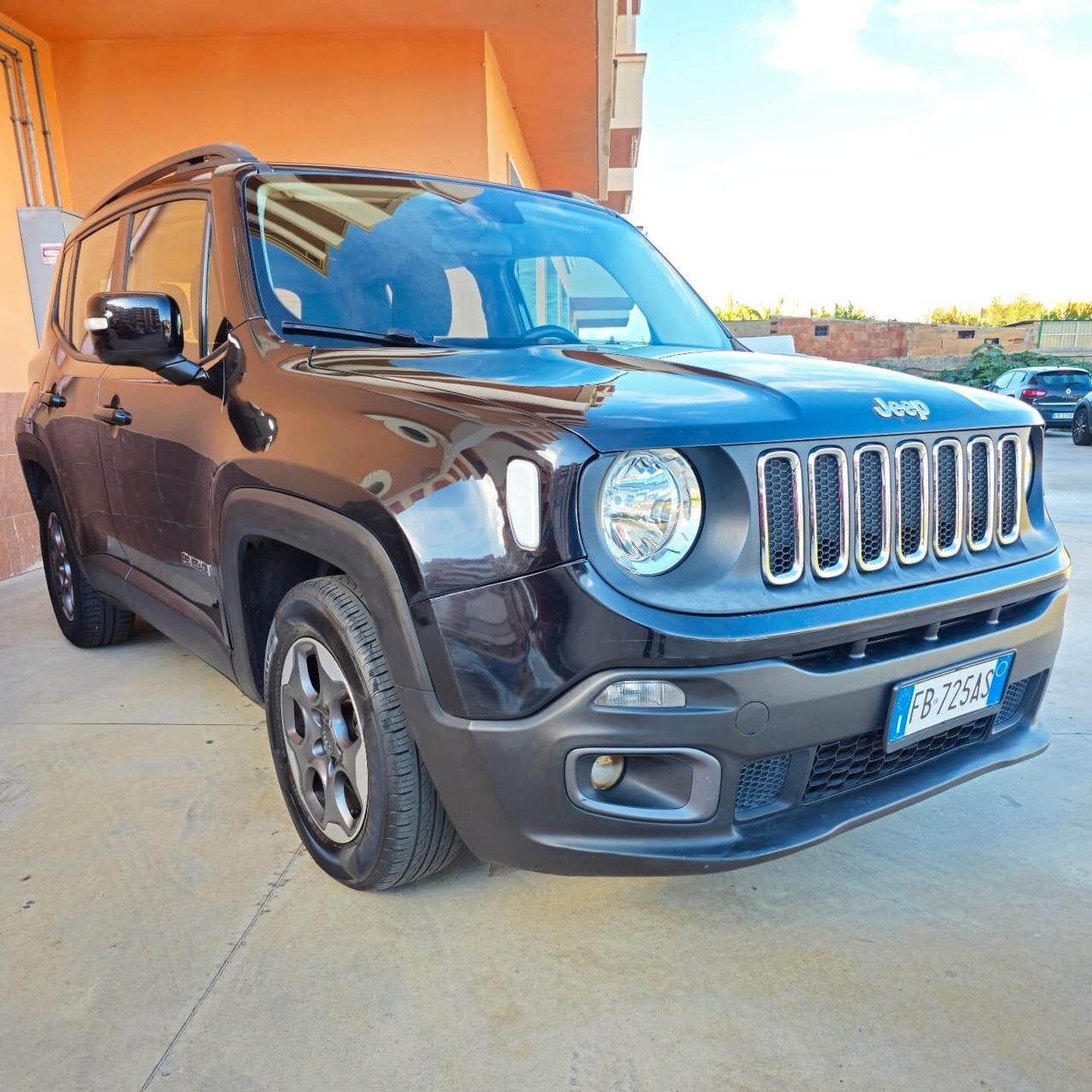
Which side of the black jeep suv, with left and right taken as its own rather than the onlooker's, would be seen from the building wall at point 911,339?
left

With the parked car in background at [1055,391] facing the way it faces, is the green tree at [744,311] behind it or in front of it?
in front

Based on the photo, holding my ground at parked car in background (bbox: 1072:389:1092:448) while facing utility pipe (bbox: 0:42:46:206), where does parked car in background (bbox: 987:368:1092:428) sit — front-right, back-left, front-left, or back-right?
back-right

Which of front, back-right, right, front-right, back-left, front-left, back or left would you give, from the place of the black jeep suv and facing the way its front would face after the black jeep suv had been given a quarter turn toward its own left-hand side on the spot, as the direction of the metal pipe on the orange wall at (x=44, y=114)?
left

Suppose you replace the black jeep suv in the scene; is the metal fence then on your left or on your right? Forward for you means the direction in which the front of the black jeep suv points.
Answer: on your left

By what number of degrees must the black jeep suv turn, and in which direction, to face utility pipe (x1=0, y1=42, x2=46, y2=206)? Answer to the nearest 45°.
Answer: approximately 180°

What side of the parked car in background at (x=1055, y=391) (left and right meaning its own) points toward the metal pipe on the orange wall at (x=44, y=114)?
left

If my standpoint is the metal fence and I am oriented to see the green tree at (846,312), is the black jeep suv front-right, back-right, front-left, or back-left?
back-left

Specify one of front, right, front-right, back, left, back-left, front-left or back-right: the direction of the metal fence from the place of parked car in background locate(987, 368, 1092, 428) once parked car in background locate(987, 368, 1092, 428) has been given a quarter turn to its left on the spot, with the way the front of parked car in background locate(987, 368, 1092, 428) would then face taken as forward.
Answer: back-right

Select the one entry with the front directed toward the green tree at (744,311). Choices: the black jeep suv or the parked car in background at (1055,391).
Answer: the parked car in background

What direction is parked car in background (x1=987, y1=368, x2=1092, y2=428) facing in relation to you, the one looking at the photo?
facing away from the viewer and to the left of the viewer

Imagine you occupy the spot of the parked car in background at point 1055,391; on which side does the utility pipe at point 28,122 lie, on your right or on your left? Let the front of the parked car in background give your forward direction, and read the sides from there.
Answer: on your left

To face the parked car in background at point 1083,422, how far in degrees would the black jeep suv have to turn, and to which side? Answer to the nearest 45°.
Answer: approximately 90° to its left
